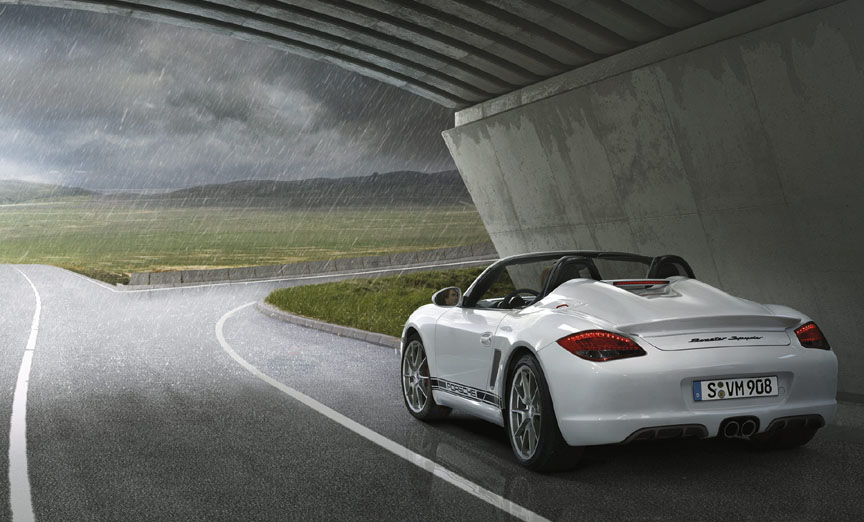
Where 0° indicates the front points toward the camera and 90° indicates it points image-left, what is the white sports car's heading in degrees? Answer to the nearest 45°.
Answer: approximately 135°
